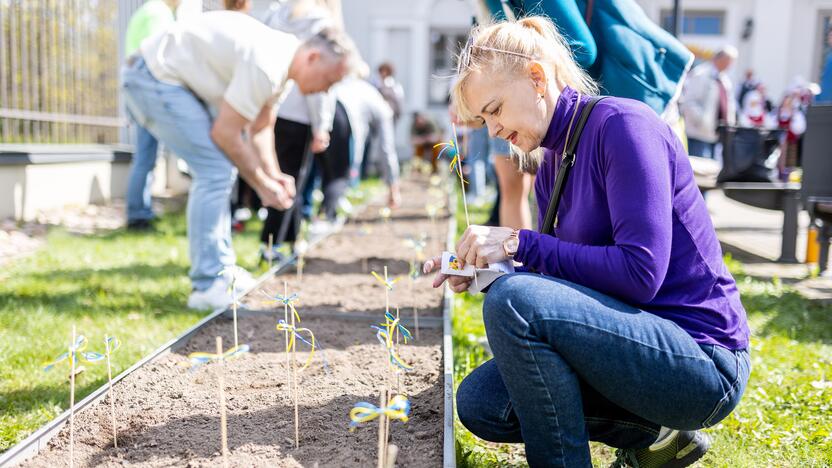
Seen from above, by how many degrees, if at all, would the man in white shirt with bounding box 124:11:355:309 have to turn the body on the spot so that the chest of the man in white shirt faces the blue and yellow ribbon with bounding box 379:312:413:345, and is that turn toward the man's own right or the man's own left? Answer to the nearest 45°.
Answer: approximately 90° to the man's own right

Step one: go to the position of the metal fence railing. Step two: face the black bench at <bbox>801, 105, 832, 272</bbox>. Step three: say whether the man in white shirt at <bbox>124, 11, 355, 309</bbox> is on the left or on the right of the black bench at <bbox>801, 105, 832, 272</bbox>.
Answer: right

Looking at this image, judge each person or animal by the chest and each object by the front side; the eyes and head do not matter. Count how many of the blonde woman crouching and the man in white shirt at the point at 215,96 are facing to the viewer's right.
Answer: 1

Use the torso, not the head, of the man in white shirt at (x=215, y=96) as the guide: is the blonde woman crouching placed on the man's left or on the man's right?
on the man's right

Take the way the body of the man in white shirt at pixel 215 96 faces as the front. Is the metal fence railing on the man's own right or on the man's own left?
on the man's own left

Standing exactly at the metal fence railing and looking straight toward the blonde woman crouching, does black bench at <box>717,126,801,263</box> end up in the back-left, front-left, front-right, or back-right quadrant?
front-left

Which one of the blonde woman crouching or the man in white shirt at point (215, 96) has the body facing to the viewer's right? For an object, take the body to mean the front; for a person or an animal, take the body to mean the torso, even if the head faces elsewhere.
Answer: the man in white shirt

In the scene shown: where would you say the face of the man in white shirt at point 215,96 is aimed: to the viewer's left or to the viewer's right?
to the viewer's right

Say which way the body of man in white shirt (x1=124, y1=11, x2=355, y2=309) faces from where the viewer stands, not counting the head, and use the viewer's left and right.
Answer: facing to the right of the viewer

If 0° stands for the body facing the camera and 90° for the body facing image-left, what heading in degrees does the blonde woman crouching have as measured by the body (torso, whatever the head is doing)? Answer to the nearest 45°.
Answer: approximately 90°
